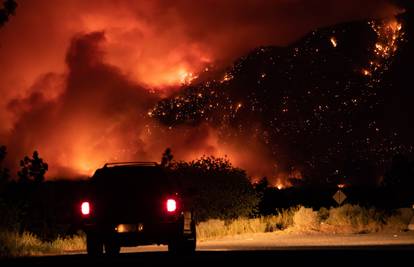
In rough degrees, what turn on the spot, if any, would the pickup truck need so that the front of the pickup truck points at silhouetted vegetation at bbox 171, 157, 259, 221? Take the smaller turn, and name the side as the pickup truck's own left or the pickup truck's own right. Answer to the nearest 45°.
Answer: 0° — it already faces it

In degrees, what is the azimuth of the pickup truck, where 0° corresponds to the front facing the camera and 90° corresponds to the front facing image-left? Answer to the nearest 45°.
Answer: approximately 180°
